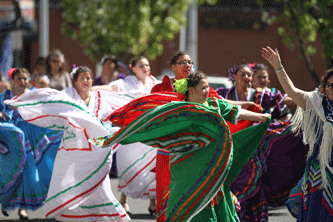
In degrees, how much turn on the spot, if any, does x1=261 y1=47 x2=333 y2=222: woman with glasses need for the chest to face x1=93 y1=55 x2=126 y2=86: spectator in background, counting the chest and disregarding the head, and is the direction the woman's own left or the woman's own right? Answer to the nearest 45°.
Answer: approximately 135° to the woman's own right

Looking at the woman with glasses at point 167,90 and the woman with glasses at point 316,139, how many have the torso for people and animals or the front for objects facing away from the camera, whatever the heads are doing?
0

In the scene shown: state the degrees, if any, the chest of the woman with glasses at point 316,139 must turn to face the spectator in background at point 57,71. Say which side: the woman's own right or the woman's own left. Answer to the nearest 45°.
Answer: approximately 135° to the woman's own right

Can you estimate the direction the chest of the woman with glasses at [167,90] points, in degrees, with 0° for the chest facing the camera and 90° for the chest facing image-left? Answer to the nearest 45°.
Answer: approximately 315°

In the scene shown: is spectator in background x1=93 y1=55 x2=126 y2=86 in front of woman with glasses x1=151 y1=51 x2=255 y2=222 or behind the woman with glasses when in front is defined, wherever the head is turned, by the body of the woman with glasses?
behind
